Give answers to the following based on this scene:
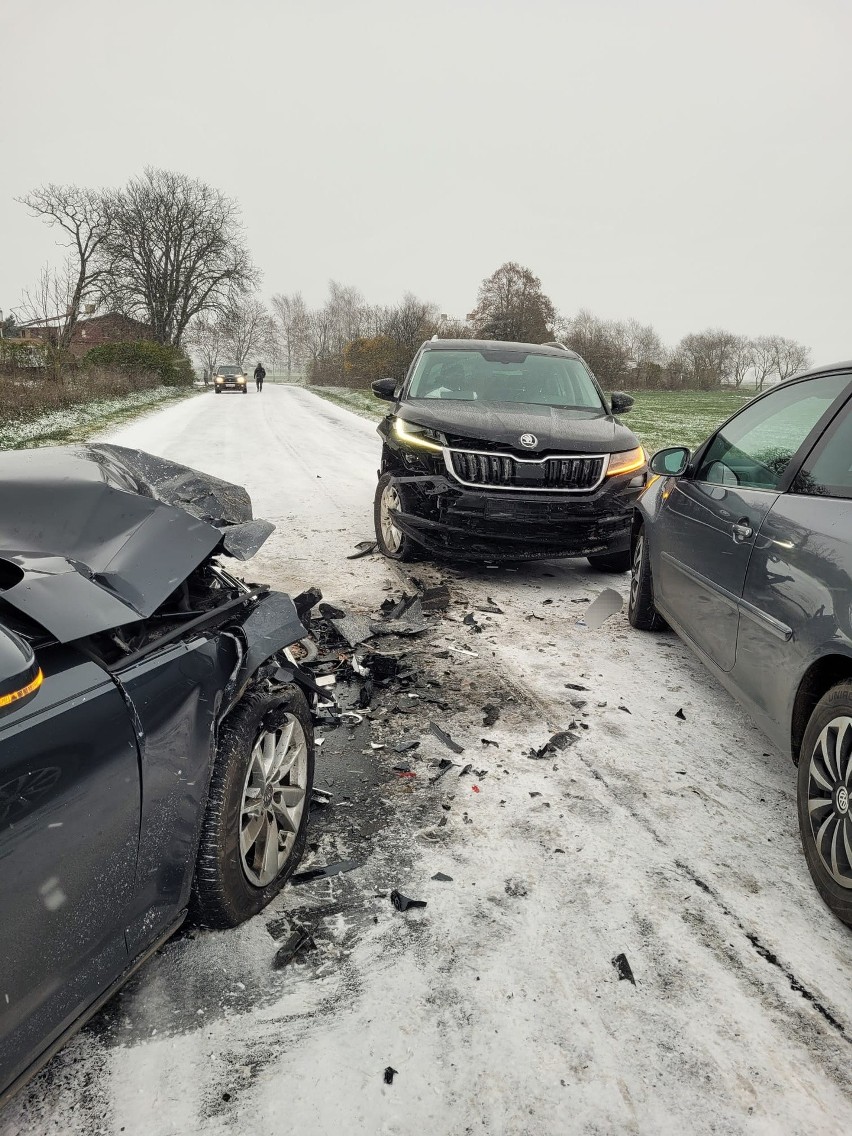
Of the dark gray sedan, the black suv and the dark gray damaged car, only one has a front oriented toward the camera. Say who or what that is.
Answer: the black suv

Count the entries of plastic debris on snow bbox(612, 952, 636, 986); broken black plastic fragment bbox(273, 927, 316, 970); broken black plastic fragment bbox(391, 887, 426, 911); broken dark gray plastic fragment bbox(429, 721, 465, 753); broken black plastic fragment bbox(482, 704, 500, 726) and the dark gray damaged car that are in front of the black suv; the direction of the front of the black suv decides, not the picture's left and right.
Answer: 6

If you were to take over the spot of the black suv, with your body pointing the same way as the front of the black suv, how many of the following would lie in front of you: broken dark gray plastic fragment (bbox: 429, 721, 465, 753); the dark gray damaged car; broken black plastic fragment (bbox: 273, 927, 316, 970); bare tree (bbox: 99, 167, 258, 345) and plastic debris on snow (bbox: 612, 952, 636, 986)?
4

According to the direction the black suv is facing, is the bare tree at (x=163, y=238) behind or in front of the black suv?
behind

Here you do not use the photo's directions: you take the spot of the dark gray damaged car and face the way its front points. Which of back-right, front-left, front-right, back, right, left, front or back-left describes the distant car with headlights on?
front-left

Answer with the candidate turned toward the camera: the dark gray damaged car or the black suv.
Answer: the black suv

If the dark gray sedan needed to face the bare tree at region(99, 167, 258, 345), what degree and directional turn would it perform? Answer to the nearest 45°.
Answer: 0° — it already faces it

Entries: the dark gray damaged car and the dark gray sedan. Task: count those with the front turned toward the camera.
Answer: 0

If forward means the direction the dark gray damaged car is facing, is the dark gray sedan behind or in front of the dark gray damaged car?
in front

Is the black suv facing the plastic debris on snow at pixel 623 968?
yes

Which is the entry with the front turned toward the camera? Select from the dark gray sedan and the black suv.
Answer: the black suv

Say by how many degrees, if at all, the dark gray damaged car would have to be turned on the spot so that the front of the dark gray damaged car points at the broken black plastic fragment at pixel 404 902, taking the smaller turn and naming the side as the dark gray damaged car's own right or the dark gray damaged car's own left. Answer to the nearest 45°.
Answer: approximately 45° to the dark gray damaged car's own right

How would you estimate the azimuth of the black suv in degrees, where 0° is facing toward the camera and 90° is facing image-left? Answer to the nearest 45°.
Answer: approximately 0°

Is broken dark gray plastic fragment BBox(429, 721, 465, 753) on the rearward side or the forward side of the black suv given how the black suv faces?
on the forward side

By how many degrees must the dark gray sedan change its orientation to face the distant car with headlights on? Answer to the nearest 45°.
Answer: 0° — it already faces it

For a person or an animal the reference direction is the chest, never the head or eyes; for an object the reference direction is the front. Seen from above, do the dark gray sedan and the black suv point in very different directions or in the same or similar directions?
very different directions

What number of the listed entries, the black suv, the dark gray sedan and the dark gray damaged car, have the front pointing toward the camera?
1

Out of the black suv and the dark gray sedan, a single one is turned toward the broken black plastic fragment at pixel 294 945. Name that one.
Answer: the black suv

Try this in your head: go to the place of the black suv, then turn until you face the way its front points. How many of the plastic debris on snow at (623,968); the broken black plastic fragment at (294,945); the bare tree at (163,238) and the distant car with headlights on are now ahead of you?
2

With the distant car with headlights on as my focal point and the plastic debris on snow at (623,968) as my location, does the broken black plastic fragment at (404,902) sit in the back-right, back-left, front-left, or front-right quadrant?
front-left

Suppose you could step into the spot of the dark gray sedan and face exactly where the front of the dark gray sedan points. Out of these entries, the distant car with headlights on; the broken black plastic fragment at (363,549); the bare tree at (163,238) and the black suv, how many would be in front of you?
4

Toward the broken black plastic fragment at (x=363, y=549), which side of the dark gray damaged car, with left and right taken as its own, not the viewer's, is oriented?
front

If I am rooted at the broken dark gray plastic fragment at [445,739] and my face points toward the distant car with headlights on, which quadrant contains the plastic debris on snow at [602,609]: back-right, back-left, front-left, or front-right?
front-right
